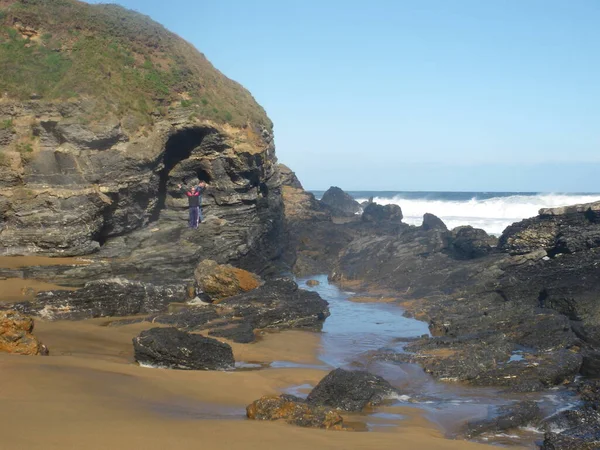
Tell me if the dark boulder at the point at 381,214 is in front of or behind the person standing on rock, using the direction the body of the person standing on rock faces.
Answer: behind

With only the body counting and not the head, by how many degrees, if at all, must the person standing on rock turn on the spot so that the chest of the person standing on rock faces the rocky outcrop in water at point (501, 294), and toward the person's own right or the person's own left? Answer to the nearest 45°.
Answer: approximately 45° to the person's own left

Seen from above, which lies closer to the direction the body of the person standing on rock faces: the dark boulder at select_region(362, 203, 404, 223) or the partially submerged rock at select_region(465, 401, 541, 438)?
the partially submerged rock

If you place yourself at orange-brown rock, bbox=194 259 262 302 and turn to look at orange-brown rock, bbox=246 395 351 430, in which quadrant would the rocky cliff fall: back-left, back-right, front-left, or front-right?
back-right

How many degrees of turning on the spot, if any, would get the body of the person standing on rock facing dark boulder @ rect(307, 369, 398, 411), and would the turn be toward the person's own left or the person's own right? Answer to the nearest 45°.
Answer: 0° — they already face it

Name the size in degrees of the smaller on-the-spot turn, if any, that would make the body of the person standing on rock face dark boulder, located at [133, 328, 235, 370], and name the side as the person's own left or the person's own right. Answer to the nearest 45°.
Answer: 0° — they already face it

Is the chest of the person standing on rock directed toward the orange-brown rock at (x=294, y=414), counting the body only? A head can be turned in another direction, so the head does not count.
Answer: yes

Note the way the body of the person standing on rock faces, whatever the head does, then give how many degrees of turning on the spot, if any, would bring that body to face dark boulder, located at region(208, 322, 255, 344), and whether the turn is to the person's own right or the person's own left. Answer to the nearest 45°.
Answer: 0° — they already face it

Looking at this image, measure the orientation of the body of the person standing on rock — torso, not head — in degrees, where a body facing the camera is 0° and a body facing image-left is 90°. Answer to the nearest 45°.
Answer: approximately 0°

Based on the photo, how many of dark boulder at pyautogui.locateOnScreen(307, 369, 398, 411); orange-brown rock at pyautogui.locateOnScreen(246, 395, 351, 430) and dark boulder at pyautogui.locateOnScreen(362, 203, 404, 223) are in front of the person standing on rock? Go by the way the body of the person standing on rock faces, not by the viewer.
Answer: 2
